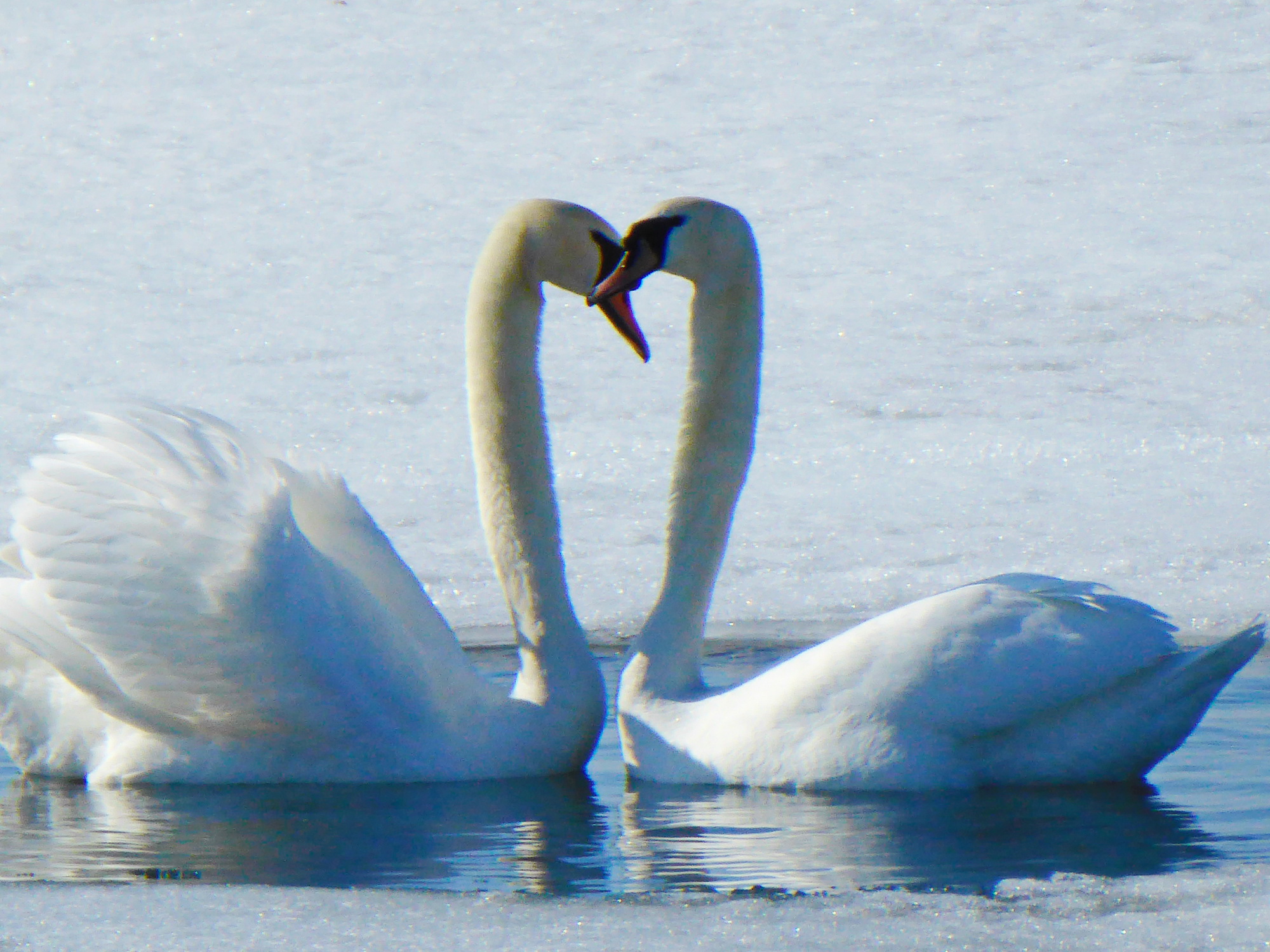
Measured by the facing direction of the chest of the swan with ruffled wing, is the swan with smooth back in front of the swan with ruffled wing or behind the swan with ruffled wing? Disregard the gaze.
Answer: in front

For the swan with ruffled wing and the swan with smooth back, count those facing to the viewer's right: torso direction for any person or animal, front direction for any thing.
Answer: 1

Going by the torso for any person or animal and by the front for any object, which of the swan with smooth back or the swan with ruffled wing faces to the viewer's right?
the swan with ruffled wing

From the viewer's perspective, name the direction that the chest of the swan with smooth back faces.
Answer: to the viewer's left

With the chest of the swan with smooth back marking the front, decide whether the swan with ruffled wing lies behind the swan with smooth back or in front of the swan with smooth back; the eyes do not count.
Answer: in front

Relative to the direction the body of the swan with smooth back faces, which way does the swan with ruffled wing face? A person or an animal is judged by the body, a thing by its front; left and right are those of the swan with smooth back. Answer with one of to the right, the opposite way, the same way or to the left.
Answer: the opposite way

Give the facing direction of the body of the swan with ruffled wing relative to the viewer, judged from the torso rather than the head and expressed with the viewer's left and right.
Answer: facing to the right of the viewer
